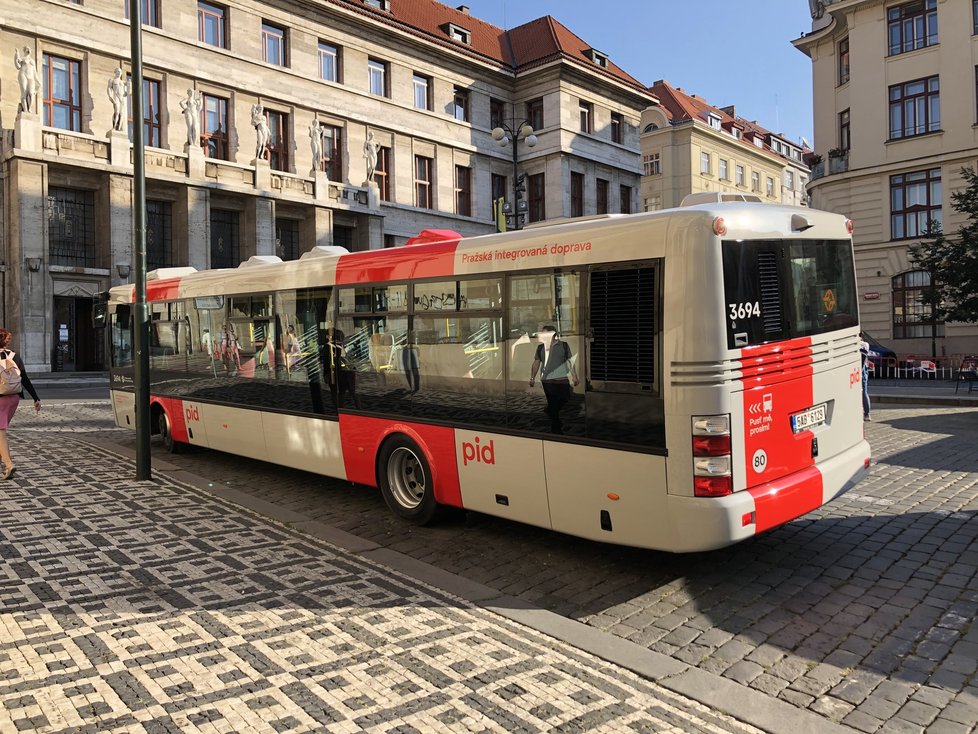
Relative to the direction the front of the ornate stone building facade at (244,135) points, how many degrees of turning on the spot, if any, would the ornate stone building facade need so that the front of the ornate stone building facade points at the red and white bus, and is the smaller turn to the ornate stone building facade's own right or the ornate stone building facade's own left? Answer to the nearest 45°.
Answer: approximately 45° to the ornate stone building facade's own right

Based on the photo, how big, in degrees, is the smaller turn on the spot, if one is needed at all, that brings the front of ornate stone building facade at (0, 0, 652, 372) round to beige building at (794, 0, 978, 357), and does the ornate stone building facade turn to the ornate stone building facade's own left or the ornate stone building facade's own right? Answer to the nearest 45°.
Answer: approximately 45° to the ornate stone building facade's own left

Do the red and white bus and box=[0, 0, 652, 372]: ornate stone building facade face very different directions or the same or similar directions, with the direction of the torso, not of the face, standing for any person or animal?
very different directions

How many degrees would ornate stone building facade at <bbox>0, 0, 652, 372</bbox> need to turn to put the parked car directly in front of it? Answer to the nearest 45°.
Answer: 0° — it already faces it

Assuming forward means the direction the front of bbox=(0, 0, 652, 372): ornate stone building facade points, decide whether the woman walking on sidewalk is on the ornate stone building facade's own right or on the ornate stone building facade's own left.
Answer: on the ornate stone building facade's own right

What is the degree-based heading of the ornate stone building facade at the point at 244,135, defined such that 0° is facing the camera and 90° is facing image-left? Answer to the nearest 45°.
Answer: approximately 315°

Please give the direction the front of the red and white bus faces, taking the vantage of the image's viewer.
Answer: facing away from the viewer and to the left of the viewer
